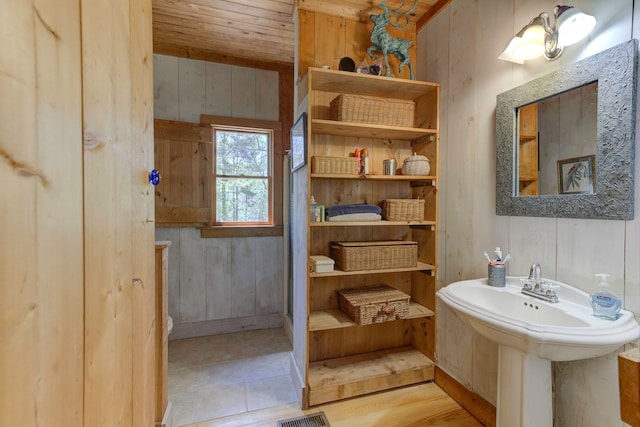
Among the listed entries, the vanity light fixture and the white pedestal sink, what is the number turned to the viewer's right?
0

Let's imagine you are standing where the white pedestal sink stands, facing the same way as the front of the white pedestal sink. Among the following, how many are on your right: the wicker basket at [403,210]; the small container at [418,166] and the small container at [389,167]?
3

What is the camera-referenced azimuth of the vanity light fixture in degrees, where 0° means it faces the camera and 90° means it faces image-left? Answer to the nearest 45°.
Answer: approximately 45°

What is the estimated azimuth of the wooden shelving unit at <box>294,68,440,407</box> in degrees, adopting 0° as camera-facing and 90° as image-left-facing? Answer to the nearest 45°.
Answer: approximately 315°

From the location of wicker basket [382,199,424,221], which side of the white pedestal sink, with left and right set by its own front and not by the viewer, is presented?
right

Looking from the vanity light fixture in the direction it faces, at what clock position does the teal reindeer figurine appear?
The teal reindeer figurine is roughly at 2 o'clock from the vanity light fixture.

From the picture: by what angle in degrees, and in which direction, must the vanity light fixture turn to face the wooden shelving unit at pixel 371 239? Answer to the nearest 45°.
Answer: approximately 45° to its right

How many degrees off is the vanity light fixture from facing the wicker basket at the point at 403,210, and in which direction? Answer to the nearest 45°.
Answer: approximately 45° to its right

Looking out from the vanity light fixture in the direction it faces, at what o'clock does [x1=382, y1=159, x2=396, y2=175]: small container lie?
The small container is roughly at 2 o'clock from the vanity light fixture.
